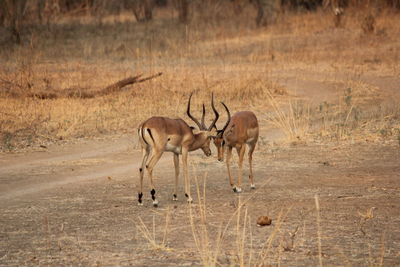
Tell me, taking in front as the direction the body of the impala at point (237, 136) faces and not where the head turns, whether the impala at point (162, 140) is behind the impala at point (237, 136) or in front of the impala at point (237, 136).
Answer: in front

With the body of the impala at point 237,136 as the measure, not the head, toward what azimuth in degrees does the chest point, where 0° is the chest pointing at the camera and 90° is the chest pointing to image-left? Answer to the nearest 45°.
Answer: approximately 45°

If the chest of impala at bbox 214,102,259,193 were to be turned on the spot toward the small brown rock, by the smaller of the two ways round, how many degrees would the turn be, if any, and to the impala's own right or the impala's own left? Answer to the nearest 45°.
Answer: approximately 45° to the impala's own left

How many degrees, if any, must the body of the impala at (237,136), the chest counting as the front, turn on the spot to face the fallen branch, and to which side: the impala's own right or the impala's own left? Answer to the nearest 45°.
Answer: approximately 90° to the impala's own right

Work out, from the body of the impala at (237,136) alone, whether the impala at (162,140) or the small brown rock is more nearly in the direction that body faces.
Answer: the impala
